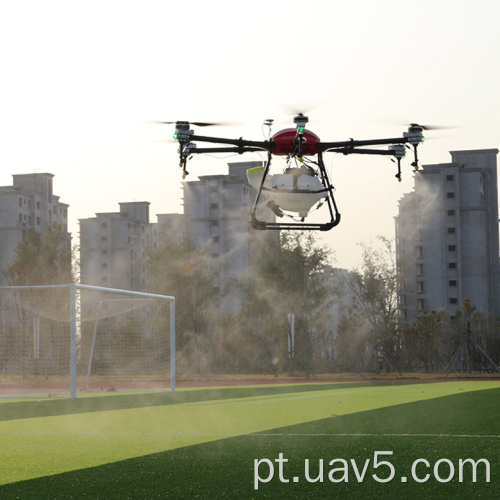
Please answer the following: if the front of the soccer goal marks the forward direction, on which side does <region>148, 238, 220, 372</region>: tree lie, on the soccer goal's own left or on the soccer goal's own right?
on the soccer goal's own left

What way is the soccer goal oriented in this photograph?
to the viewer's right

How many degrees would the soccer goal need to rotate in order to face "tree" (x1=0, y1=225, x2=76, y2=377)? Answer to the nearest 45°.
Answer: approximately 135° to its left
